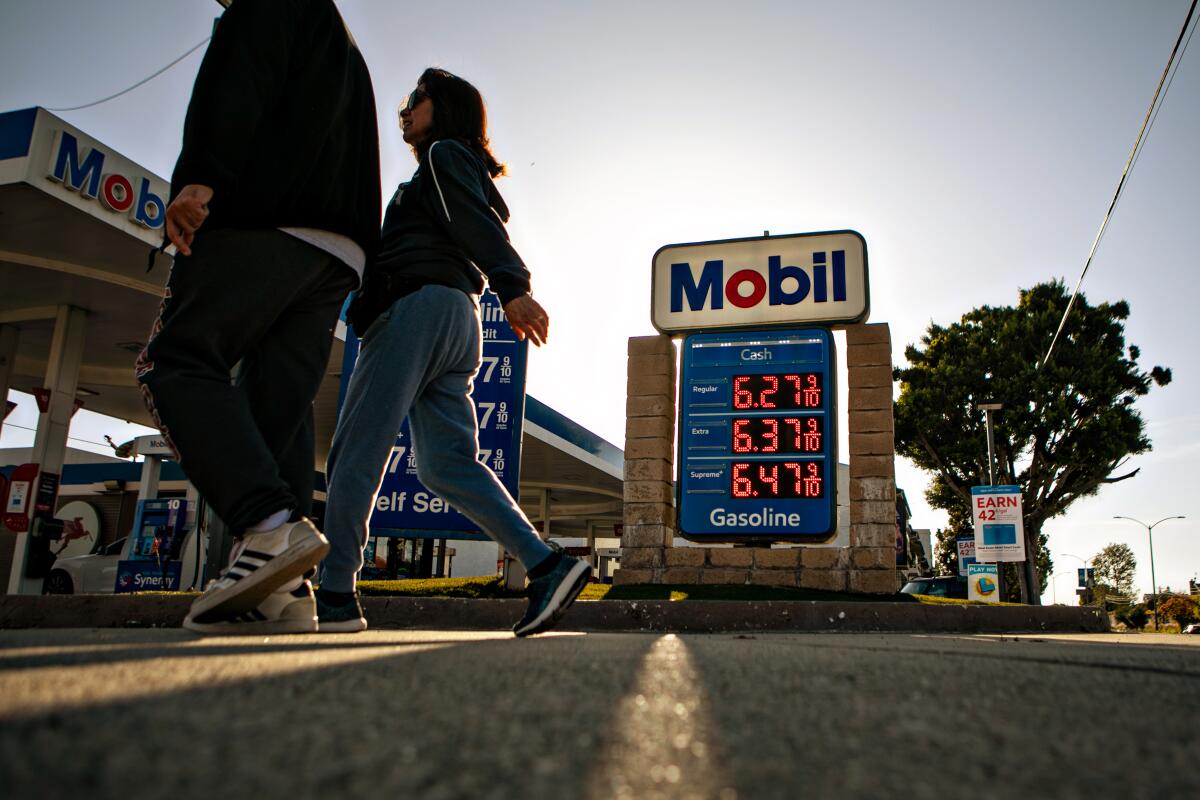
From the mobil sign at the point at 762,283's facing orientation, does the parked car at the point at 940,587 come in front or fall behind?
behind

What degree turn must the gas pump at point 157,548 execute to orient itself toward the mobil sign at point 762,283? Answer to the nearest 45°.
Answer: approximately 45° to its left

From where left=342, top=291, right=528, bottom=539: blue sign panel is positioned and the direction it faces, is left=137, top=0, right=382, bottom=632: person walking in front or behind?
in front

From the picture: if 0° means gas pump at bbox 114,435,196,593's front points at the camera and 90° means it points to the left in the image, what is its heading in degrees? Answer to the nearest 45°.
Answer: approximately 0°

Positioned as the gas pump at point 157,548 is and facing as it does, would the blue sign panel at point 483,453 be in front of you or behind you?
in front

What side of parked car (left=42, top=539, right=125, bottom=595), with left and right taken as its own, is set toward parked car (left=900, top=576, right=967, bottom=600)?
back
